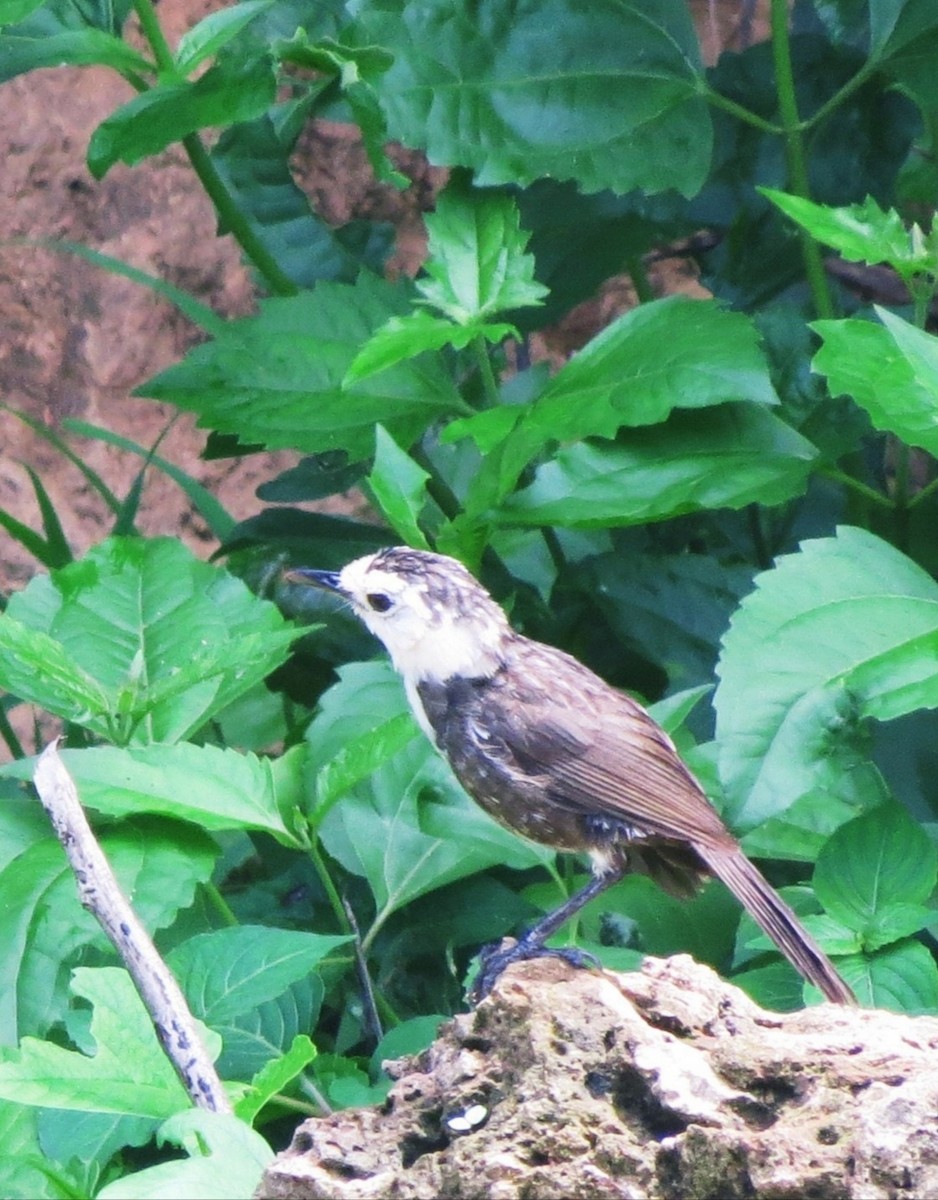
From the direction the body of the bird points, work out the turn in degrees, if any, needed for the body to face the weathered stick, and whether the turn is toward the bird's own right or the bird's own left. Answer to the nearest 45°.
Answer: approximately 45° to the bird's own left

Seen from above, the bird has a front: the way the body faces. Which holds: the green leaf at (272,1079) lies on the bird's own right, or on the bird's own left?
on the bird's own left

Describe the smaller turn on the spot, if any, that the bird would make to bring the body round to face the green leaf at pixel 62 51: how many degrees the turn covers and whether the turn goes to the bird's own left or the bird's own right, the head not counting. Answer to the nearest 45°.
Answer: approximately 90° to the bird's own right

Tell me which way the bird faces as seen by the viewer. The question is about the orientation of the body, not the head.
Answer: to the viewer's left
